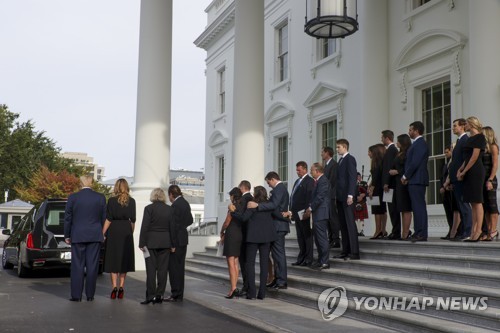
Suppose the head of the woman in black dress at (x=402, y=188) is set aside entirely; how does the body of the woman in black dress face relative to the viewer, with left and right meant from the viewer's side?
facing to the left of the viewer

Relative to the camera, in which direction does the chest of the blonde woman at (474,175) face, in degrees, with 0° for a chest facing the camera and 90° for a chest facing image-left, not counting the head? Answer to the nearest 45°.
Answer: approximately 90°

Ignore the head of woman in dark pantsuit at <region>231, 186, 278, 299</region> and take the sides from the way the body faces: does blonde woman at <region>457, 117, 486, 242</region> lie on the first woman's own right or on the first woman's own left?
on the first woman's own right

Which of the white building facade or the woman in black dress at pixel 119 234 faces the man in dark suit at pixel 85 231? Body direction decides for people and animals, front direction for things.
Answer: the white building facade

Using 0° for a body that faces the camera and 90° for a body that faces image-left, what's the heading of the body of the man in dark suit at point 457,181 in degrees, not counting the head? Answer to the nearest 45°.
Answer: approximately 90°

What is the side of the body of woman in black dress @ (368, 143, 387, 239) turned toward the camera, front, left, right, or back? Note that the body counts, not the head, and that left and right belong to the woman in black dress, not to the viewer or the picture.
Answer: left

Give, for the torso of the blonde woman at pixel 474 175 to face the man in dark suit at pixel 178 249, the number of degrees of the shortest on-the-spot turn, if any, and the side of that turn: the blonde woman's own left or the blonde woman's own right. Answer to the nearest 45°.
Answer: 0° — they already face them

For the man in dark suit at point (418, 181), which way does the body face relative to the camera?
to the viewer's left

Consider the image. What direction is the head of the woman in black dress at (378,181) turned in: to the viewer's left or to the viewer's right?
to the viewer's left
